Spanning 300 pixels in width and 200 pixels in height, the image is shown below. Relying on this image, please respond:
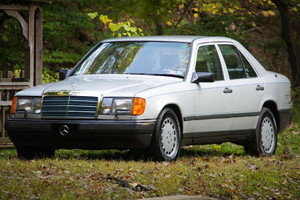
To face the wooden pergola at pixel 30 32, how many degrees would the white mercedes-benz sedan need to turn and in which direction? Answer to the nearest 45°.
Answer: approximately 90° to its right

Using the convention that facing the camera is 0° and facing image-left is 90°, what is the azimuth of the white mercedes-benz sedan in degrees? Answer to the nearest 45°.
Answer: approximately 45°
